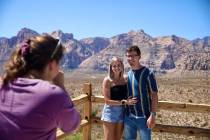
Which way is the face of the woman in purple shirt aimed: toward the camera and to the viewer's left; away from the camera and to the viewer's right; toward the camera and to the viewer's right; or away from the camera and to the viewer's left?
away from the camera and to the viewer's right

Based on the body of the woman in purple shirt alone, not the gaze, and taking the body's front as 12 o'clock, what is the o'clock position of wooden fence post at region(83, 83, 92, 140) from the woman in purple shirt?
The wooden fence post is roughly at 11 o'clock from the woman in purple shirt.

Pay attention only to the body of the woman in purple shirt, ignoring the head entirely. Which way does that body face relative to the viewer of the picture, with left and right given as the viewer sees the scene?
facing away from the viewer and to the right of the viewer

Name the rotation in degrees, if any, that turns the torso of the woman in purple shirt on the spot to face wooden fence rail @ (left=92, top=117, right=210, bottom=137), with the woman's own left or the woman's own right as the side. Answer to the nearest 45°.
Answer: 0° — they already face it
